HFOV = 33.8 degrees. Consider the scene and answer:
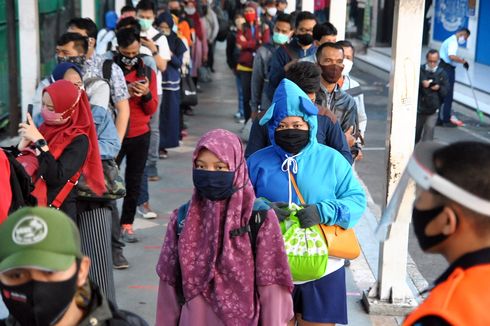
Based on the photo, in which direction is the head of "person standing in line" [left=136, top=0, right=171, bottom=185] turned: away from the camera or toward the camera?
toward the camera

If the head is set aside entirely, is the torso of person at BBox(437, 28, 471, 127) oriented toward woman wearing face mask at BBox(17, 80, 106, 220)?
no

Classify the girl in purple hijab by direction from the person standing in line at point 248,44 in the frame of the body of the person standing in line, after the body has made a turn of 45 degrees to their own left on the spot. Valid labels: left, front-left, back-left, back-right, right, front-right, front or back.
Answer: front-right

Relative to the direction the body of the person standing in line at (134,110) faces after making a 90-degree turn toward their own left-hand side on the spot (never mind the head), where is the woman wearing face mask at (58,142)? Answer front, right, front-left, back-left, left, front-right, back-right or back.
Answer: right

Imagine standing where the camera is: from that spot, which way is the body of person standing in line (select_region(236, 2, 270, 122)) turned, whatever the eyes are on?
toward the camera

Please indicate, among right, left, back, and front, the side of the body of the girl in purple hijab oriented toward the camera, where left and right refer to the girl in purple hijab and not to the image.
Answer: front

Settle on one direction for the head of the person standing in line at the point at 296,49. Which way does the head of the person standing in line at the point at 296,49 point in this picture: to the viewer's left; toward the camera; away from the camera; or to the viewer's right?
toward the camera

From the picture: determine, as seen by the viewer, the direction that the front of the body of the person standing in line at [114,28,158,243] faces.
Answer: toward the camera

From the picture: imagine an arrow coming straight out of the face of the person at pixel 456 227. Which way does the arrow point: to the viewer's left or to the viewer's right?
to the viewer's left

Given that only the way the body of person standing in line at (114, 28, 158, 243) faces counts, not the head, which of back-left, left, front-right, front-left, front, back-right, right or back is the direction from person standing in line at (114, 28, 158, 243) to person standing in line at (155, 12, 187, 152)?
back

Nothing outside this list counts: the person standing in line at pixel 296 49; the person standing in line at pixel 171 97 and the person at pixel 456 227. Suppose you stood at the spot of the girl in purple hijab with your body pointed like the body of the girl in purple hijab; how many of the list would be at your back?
2

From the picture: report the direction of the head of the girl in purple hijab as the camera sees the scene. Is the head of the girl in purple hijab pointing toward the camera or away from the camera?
toward the camera

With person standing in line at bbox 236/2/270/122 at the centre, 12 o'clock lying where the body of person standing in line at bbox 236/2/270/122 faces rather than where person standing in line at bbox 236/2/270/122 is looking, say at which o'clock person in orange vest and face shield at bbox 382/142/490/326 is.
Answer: person in orange vest and face shield at bbox 382/142/490/326 is roughly at 12 o'clock from person standing in line at bbox 236/2/270/122.
